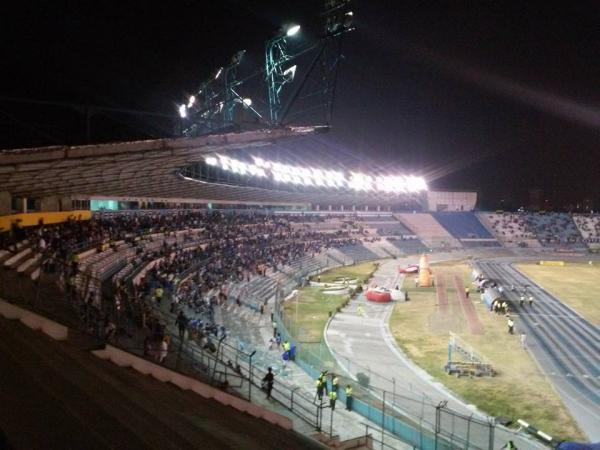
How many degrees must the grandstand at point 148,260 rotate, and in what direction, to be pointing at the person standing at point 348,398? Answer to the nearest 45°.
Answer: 0° — it already faces them

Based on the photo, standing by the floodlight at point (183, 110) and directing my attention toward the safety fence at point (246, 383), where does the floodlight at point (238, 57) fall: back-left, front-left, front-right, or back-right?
front-left

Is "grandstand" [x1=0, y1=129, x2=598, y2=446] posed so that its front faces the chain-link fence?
yes
